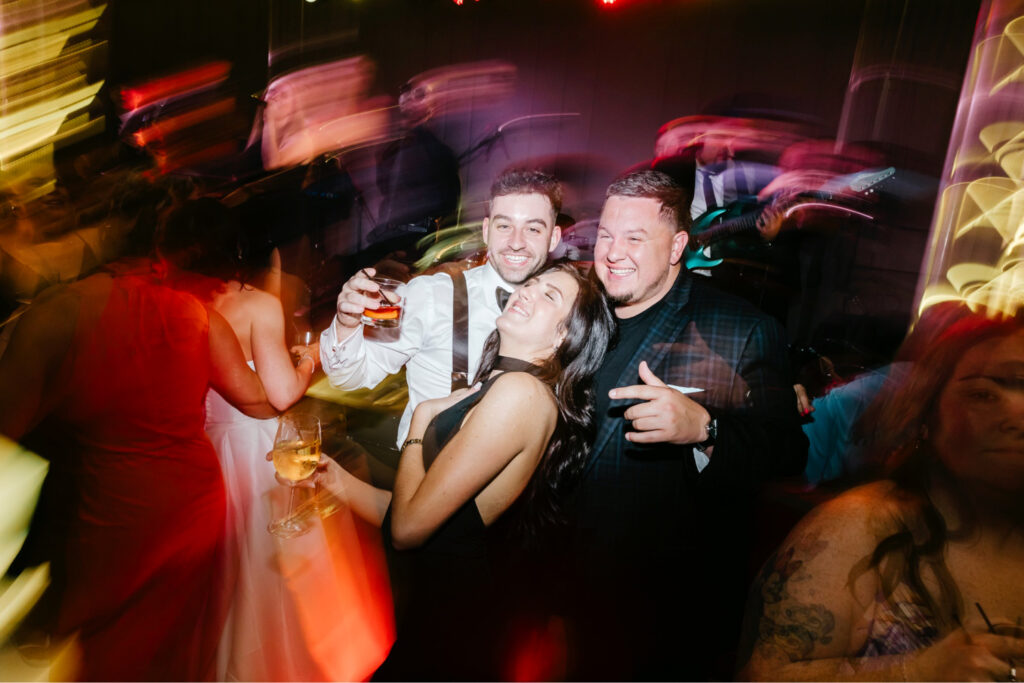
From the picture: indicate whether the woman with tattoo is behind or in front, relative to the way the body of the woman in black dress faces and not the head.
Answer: behind

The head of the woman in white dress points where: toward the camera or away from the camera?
away from the camera

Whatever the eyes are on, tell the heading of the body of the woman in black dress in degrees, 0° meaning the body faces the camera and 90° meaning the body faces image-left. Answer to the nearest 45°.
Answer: approximately 90°

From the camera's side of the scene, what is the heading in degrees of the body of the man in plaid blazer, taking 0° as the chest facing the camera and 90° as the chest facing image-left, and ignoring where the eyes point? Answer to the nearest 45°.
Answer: approximately 45°

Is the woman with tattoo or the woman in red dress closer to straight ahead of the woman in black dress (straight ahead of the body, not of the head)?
the woman in red dress
